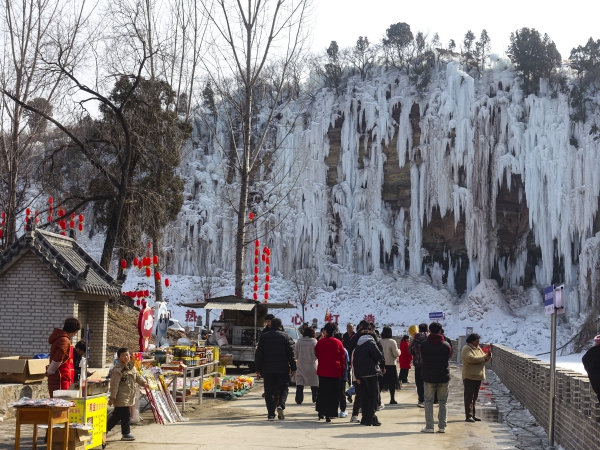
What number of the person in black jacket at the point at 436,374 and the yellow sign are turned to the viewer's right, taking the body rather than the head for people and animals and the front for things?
0

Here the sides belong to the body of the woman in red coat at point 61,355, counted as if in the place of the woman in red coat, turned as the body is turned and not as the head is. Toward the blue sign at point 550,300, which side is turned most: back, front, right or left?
front

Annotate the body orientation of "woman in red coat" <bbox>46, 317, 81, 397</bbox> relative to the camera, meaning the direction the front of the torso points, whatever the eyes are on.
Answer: to the viewer's right

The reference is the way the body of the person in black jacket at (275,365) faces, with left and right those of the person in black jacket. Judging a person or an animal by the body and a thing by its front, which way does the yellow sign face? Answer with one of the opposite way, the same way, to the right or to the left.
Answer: the opposite way

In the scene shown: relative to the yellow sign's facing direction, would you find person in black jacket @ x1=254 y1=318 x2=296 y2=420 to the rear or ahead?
to the rear

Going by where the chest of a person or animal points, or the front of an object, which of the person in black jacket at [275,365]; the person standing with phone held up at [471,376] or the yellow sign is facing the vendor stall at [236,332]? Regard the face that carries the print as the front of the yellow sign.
the person in black jacket

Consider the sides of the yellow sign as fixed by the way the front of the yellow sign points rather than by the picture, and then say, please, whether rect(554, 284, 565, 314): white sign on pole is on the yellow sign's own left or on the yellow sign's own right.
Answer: on the yellow sign's own left

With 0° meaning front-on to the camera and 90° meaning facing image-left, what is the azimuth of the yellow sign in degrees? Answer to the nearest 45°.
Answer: approximately 0°

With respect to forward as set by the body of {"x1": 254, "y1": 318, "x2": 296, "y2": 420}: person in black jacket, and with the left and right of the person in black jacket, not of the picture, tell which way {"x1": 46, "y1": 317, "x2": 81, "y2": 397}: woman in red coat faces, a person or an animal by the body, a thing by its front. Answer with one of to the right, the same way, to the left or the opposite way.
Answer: to the right

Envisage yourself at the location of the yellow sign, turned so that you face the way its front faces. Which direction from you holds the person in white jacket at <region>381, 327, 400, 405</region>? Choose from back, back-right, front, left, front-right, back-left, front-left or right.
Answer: back-left

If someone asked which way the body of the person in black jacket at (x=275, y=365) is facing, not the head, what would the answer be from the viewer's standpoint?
away from the camera
